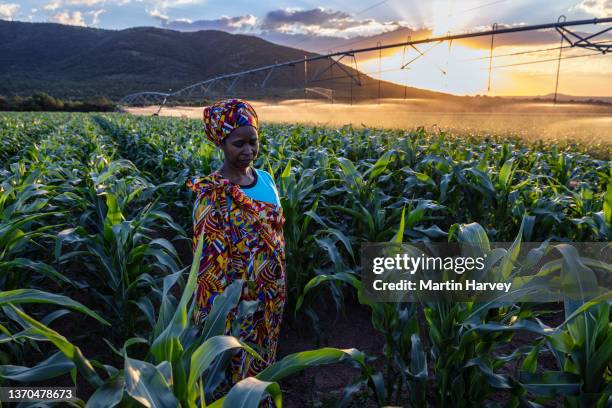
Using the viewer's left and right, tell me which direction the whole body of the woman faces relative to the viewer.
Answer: facing the viewer and to the right of the viewer
